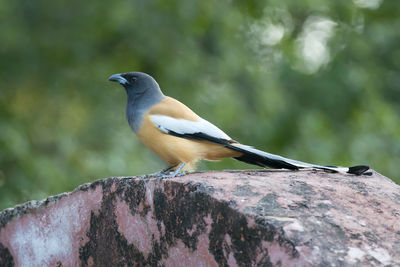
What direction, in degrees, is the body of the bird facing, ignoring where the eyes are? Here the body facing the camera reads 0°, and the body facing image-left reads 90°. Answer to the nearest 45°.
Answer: approximately 90°
